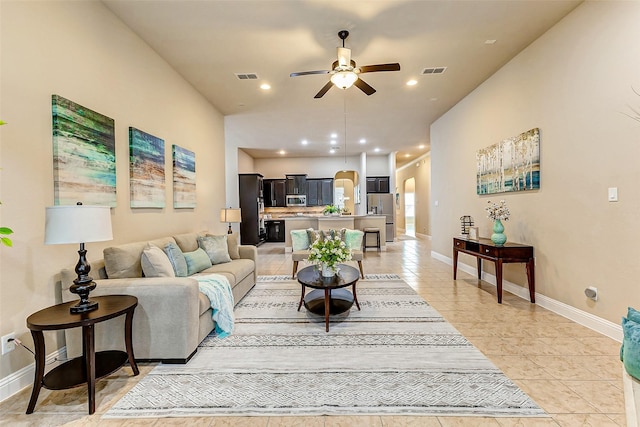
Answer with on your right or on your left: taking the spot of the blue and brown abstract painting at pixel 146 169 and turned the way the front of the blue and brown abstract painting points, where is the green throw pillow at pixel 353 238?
on your left

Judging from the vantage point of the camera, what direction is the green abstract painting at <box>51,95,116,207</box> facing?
facing the viewer and to the right of the viewer

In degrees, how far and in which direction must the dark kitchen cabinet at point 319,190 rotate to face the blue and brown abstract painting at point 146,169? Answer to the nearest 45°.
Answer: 0° — it already faces it

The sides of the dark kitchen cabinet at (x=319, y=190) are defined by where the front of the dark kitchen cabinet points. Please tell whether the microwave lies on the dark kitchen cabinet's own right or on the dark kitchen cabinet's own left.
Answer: on the dark kitchen cabinet's own right

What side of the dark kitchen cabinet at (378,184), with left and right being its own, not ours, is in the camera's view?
front

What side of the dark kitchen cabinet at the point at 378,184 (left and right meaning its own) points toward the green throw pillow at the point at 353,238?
front

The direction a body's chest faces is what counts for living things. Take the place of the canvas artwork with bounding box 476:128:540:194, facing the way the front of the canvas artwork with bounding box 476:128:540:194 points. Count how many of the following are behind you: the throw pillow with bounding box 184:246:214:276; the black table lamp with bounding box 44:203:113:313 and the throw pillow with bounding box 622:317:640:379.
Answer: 0

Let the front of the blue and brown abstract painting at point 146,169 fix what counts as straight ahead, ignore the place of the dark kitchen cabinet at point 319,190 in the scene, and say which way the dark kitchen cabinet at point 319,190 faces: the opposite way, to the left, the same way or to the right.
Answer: to the right

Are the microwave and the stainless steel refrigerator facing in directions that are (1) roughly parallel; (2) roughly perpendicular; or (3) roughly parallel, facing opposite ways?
roughly parallel

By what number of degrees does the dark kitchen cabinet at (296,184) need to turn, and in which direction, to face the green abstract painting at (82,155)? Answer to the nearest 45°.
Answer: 0° — it already faces it

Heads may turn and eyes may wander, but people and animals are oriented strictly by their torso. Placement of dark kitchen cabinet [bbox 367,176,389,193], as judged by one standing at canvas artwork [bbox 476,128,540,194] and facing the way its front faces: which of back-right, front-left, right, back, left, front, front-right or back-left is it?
right

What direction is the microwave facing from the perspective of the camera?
toward the camera

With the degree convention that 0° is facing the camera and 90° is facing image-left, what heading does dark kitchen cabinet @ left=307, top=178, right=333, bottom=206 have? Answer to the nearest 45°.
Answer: approximately 0°

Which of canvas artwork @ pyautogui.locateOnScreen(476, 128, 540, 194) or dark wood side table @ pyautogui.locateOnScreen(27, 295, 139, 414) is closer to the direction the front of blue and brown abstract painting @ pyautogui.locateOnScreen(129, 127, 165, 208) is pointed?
the canvas artwork

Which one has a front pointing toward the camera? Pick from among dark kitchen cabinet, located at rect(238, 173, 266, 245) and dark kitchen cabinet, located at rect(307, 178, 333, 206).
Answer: dark kitchen cabinet, located at rect(307, 178, 333, 206)

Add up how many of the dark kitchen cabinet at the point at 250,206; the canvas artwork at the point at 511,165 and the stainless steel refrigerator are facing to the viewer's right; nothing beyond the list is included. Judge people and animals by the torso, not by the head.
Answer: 1

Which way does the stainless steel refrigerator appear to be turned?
toward the camera
